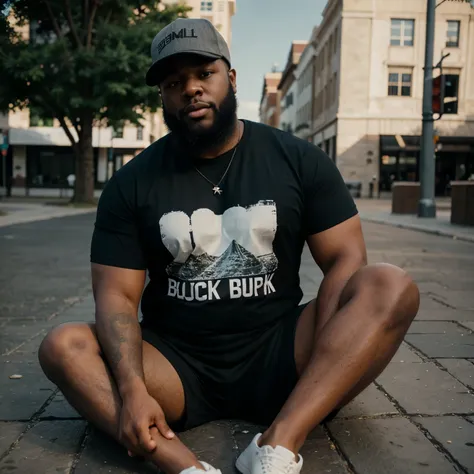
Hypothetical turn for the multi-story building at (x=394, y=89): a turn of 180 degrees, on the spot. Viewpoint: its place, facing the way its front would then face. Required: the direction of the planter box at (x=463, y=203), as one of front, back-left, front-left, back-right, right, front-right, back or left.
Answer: back

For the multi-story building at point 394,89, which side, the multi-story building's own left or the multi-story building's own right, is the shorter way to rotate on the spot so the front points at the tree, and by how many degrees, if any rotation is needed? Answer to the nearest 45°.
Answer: approximately 45° to the multi-story building's own right

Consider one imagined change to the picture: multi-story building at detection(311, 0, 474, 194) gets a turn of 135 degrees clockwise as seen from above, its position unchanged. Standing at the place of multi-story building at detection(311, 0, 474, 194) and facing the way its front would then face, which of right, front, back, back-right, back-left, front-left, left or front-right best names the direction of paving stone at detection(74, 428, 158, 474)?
back-left

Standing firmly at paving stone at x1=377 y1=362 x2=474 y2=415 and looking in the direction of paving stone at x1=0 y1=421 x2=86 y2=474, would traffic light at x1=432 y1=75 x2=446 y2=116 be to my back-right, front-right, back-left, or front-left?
back-right

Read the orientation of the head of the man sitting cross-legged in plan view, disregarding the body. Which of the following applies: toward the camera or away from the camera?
toward the camera

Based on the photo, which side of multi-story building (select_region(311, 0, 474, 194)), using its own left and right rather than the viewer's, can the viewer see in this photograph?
front

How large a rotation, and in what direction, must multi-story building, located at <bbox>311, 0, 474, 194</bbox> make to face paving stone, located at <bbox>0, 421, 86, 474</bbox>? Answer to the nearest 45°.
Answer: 0° — it already faces it

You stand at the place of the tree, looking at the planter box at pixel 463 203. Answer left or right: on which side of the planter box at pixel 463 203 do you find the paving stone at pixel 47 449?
right

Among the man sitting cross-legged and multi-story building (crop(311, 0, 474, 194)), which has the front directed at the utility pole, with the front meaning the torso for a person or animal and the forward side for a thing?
the multi-story building

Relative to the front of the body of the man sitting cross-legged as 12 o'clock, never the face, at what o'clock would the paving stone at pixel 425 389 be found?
The paving stone is roughly at 8 o'clock from the man sitting cross-legged.

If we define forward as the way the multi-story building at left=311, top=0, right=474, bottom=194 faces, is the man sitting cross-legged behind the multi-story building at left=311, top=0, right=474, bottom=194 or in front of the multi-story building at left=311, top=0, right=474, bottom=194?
in front

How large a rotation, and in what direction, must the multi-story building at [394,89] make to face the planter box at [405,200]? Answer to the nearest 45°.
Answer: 0° — it already faces it
